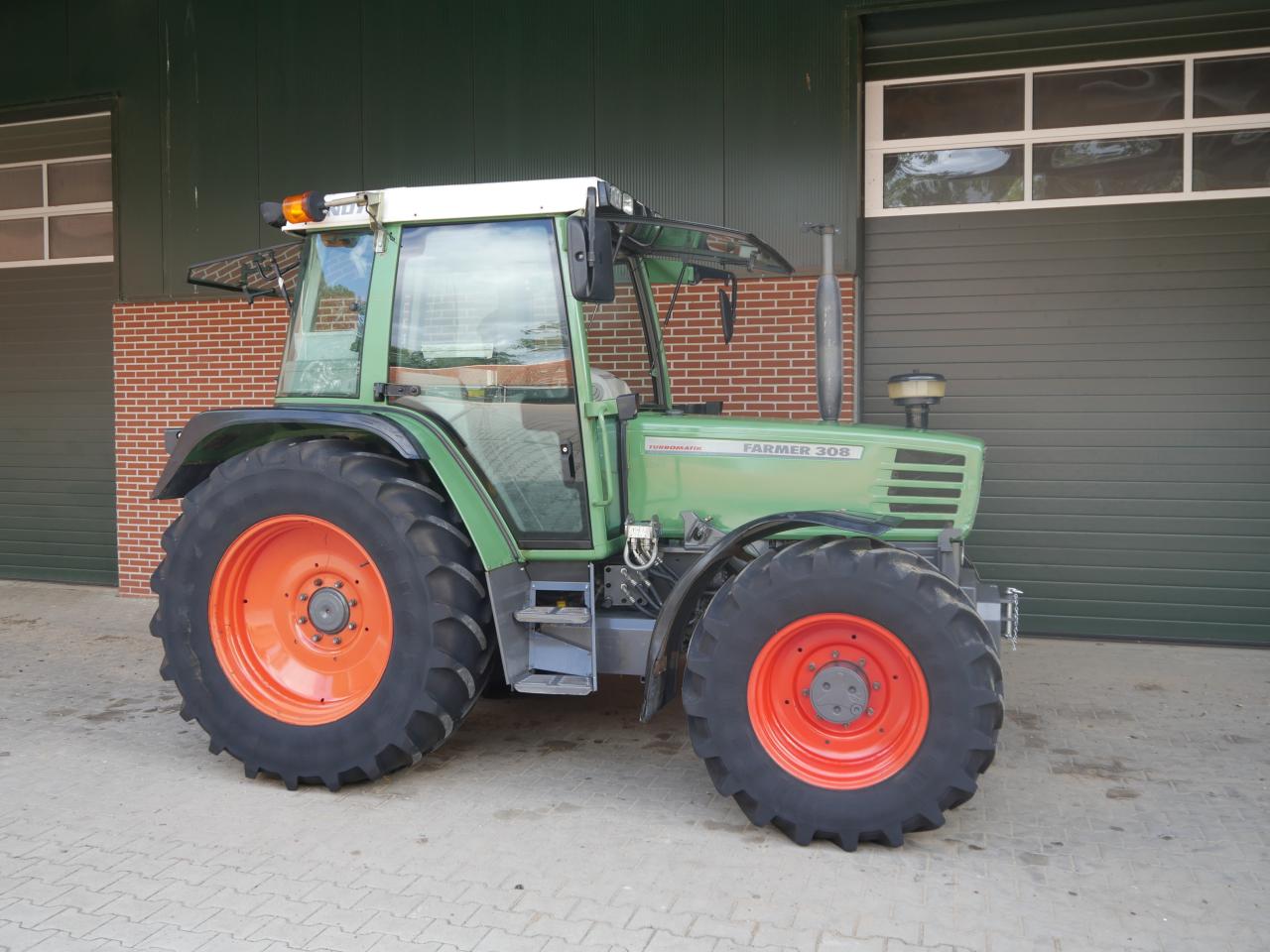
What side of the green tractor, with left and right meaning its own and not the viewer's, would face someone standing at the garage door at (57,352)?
back

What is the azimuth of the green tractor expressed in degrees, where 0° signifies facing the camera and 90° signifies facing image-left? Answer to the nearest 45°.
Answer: approximately 315°

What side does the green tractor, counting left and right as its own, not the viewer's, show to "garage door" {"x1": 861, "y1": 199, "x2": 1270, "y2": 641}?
left
